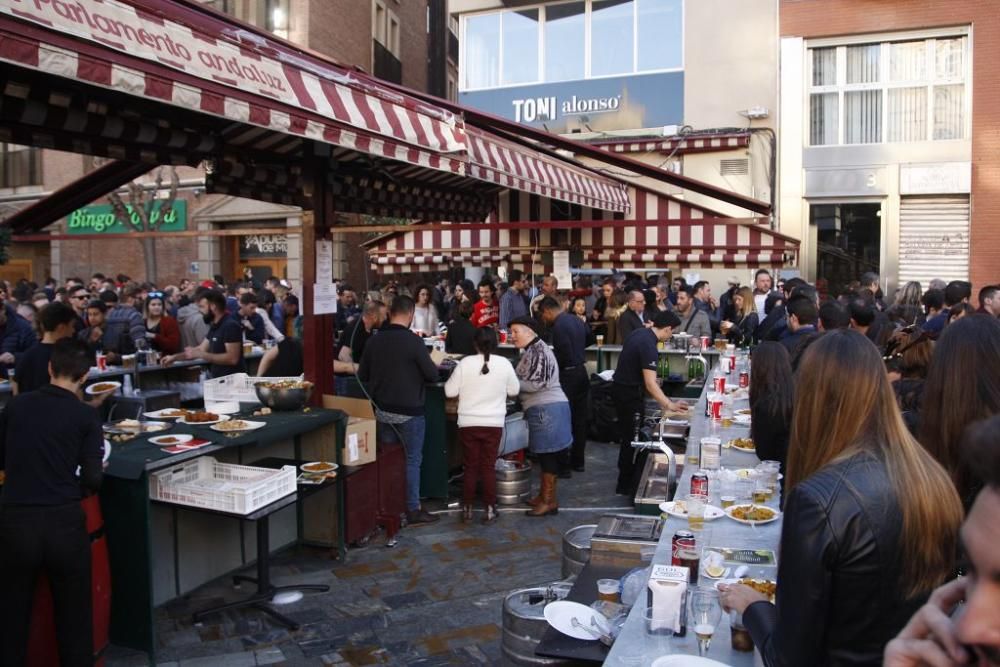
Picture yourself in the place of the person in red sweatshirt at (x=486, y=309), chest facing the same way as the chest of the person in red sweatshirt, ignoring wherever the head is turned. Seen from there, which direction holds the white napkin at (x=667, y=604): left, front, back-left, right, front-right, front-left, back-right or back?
front

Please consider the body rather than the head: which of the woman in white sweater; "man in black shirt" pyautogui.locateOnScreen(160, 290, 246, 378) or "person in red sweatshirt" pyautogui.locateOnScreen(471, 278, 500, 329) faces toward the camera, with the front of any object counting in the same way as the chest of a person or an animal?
the person in red sweatshirt

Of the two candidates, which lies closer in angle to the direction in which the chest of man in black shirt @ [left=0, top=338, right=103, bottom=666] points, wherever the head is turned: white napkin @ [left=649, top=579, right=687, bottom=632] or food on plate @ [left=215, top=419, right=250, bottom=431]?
the food on plate

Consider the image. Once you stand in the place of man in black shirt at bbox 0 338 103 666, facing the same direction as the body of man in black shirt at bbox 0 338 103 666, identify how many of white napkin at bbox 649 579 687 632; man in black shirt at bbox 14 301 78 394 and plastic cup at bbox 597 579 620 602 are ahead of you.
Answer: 1

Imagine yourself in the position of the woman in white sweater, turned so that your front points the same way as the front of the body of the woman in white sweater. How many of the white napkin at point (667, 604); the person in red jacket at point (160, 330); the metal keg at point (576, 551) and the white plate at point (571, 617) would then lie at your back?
3

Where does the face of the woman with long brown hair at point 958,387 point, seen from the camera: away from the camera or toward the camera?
away from the camera

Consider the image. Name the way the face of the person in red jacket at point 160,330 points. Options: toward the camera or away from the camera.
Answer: toward the camera

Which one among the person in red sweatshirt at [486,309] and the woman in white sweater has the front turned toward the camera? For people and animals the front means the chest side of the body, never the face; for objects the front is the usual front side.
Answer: the person in red sweatshirt

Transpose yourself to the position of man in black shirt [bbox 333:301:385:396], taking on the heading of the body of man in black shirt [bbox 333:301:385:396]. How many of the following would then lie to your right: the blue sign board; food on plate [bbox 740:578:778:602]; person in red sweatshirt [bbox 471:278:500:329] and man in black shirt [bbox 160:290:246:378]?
1

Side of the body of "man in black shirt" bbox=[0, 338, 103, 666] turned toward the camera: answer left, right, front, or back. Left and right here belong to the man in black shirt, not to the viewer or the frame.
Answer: back

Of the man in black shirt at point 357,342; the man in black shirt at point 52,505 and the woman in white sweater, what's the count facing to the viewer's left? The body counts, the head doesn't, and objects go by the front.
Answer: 0
